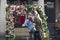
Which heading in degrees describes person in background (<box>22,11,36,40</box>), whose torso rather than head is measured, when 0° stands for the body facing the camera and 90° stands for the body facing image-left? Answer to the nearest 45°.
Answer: approximately 45°

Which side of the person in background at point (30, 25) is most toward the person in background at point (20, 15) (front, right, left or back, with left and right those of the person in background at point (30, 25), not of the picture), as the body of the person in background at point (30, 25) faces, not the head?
right
